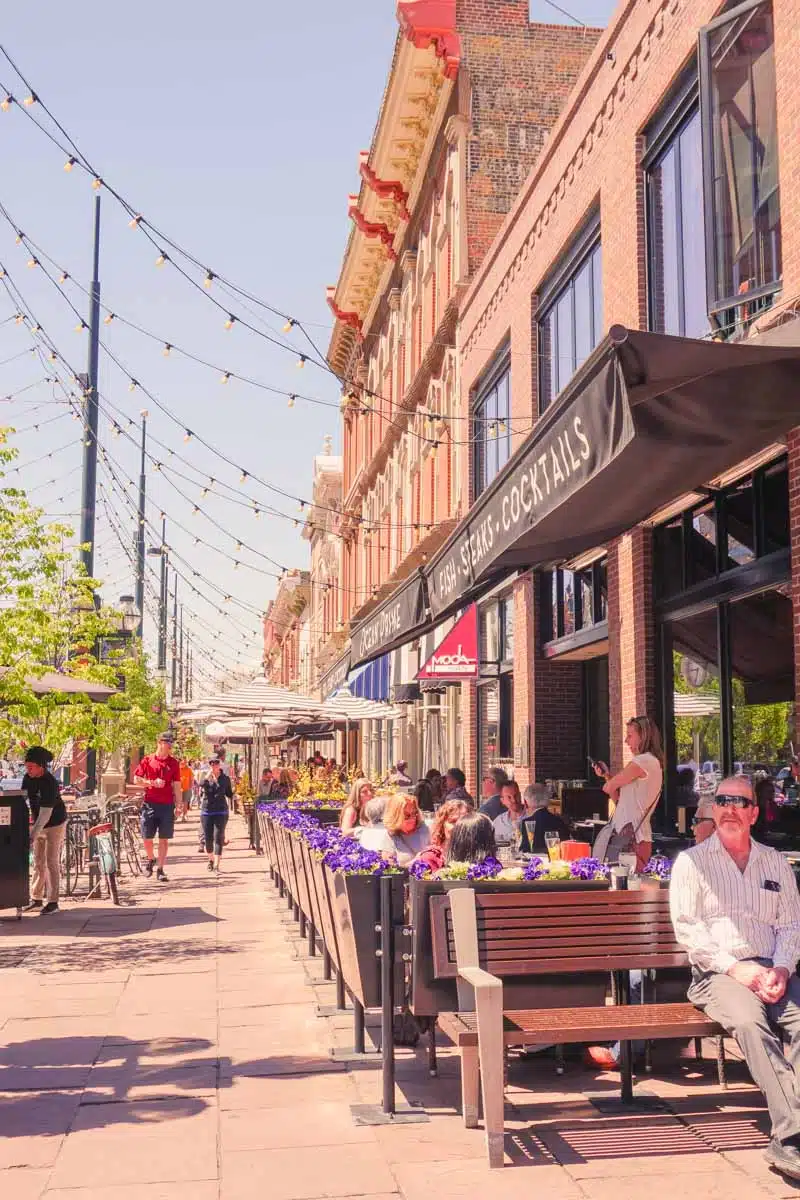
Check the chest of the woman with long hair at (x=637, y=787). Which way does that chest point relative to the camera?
to the viewer's left

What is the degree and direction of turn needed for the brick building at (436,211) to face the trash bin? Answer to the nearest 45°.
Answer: approximately 90° to its left

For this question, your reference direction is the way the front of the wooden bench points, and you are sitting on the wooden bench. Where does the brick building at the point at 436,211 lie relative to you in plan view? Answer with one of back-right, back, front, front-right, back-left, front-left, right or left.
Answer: back

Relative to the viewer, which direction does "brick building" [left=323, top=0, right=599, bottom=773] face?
to the viewer's left

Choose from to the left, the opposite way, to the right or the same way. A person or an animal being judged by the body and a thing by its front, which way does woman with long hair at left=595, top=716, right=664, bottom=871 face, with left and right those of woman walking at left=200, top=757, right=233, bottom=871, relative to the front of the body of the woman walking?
to the right

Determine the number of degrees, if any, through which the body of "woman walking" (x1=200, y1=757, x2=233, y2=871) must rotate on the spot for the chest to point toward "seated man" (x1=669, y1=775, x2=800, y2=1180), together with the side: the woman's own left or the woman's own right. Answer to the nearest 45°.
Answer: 0° — they already face them

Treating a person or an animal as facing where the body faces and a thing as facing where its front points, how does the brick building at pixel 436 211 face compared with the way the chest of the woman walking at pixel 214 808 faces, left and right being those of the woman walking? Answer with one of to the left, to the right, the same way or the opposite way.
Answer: to the right

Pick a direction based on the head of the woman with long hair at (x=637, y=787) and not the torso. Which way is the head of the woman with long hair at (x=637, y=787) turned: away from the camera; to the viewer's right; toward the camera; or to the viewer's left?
to the viewer's left
